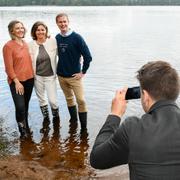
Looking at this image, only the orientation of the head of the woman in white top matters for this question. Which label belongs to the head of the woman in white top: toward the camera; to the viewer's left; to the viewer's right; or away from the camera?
toward the camera

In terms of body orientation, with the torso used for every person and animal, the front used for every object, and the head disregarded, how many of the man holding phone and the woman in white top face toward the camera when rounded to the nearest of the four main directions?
1

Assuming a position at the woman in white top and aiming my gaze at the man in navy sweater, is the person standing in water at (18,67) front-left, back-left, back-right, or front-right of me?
back-right

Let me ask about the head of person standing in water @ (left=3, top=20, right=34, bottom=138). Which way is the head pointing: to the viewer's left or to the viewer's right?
to the viewer's right

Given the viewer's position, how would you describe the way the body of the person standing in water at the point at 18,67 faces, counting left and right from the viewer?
facing the viewer and to the right of the viewer

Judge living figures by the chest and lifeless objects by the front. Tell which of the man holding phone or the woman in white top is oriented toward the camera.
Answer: the woman in white top

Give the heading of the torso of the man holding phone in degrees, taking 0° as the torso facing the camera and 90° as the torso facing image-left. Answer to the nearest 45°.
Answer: approximately 135°

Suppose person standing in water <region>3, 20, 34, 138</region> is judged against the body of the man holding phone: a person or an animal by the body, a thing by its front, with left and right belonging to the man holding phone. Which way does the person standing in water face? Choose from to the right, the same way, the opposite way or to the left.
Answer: the opposite way

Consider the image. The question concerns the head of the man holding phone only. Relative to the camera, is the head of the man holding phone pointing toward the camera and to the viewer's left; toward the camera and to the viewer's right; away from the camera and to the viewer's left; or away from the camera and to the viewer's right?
away from the camera and to the viewer's left

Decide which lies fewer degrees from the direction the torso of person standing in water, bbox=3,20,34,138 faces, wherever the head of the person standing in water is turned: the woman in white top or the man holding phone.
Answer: the man holding phone

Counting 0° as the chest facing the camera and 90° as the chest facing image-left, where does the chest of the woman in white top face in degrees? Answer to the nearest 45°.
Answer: approximately 0°

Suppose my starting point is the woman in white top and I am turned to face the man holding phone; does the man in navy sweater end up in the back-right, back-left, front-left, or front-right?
front-left

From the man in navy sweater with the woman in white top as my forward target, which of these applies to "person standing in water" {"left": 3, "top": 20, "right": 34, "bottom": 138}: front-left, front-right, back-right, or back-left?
front-left
